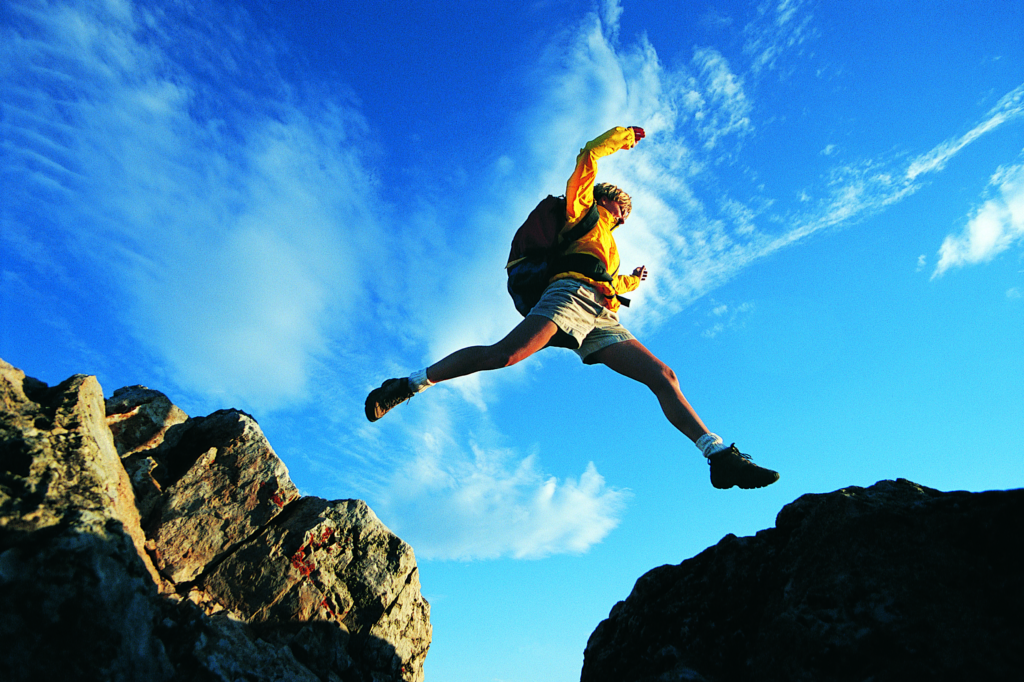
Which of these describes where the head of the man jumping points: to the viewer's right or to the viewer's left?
to the viewer's right

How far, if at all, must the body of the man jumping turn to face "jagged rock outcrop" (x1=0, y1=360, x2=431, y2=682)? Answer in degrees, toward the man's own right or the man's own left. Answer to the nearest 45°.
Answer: approximately 180°

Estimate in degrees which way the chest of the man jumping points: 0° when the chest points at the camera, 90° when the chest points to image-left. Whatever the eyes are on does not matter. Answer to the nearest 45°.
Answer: approximately 270°
